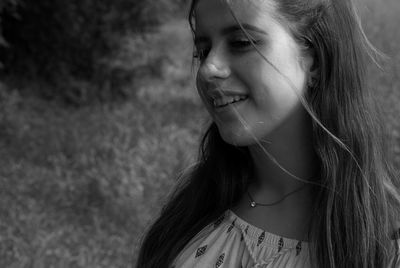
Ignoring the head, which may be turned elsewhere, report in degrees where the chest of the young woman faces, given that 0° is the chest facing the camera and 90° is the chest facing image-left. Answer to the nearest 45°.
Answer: approximately 45°

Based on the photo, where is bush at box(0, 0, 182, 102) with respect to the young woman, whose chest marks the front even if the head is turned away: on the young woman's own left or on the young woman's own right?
on the young woman's own right
